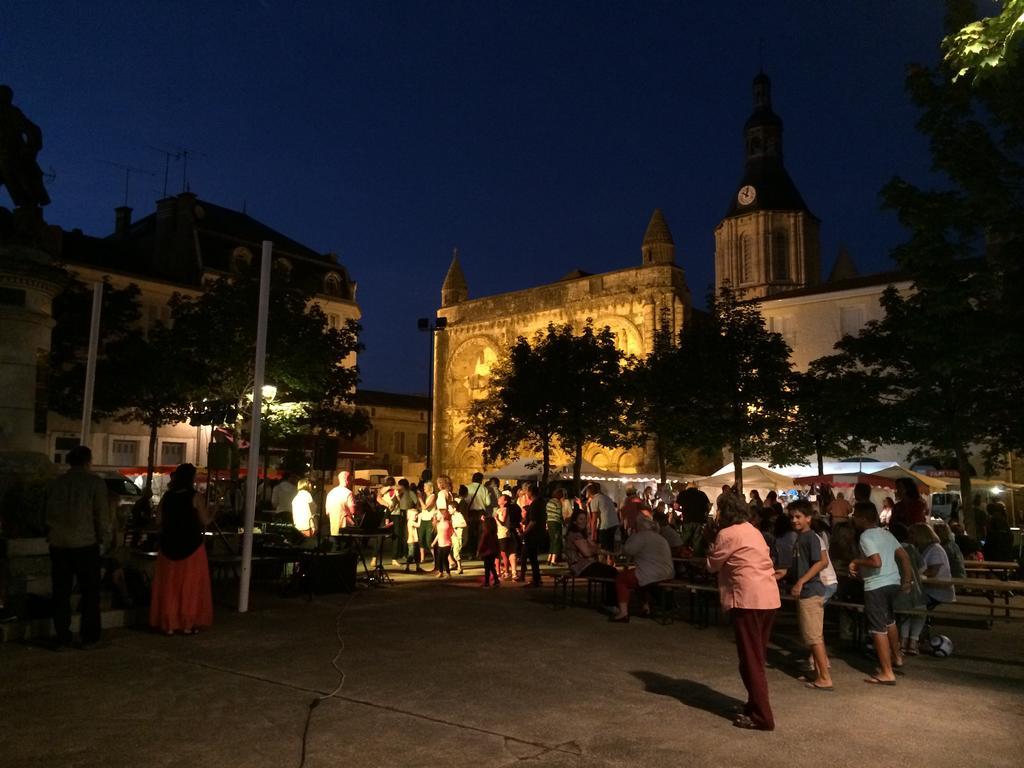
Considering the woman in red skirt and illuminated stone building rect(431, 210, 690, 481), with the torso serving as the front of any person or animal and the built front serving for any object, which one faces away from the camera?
the woman in red skirt

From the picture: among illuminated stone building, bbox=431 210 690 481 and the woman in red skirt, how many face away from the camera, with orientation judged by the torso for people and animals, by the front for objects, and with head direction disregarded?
1

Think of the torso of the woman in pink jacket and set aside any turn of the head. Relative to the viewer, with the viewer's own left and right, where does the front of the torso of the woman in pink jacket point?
facing away from the viewer and to the left of the viewer

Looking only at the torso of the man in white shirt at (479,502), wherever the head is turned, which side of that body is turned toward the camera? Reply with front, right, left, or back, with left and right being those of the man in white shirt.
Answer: back

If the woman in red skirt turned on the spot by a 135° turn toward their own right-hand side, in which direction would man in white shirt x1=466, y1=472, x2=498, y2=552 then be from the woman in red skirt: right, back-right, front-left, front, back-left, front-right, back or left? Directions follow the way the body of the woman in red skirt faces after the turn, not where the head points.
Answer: left

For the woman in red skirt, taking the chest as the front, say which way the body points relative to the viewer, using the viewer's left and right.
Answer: facing away from the viewer

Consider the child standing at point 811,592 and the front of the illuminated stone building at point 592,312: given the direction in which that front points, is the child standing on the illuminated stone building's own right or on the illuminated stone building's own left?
on the illuminated stone building's own left

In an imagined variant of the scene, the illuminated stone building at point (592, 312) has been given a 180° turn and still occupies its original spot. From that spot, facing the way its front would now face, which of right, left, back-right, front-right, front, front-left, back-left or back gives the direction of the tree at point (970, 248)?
back-right

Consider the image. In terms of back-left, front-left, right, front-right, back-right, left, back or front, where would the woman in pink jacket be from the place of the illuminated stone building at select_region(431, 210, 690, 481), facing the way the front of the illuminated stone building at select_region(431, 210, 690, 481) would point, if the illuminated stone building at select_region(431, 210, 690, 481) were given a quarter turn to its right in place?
back-left

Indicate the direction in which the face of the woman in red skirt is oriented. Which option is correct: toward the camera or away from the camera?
away from the camera

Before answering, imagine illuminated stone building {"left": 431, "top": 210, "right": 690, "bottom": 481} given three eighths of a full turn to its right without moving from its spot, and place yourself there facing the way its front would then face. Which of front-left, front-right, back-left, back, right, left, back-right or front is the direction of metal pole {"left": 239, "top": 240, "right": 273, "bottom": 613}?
back
